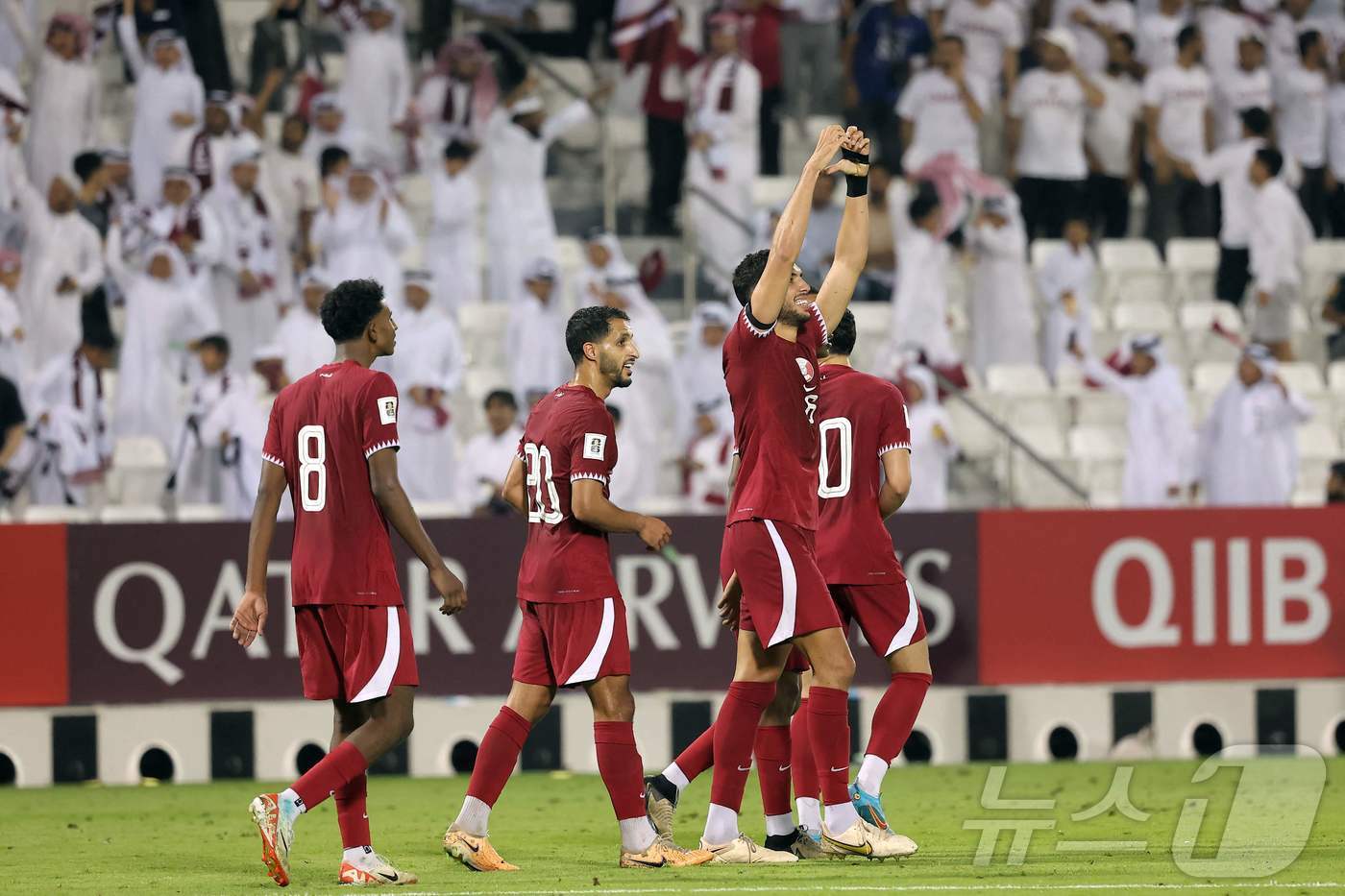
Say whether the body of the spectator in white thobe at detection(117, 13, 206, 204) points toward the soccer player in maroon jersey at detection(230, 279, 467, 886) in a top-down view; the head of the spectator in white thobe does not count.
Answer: yes

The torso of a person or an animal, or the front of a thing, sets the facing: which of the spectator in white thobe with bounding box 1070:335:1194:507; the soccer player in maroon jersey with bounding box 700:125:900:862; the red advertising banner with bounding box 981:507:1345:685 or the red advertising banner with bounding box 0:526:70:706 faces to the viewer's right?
the soccer player in maroon jersey

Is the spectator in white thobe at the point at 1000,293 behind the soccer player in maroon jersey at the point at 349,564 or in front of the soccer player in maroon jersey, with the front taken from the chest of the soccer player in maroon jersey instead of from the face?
in front

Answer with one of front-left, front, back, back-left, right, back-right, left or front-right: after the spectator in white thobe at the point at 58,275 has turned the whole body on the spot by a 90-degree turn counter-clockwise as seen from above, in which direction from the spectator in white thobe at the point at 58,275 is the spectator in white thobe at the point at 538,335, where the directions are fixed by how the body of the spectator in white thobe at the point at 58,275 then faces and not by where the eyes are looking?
front

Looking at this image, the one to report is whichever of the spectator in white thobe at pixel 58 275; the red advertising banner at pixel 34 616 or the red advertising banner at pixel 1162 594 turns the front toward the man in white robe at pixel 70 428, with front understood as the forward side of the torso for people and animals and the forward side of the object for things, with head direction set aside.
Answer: the spectator in white thobe

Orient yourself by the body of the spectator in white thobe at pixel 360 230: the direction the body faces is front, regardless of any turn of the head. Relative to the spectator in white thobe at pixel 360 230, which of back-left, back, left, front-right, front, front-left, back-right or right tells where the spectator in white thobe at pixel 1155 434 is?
left

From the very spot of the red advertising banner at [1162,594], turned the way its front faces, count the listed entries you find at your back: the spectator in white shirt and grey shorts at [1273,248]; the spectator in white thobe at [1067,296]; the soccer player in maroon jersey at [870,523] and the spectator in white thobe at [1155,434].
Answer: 3

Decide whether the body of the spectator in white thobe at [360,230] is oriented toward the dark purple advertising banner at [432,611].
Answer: yes
